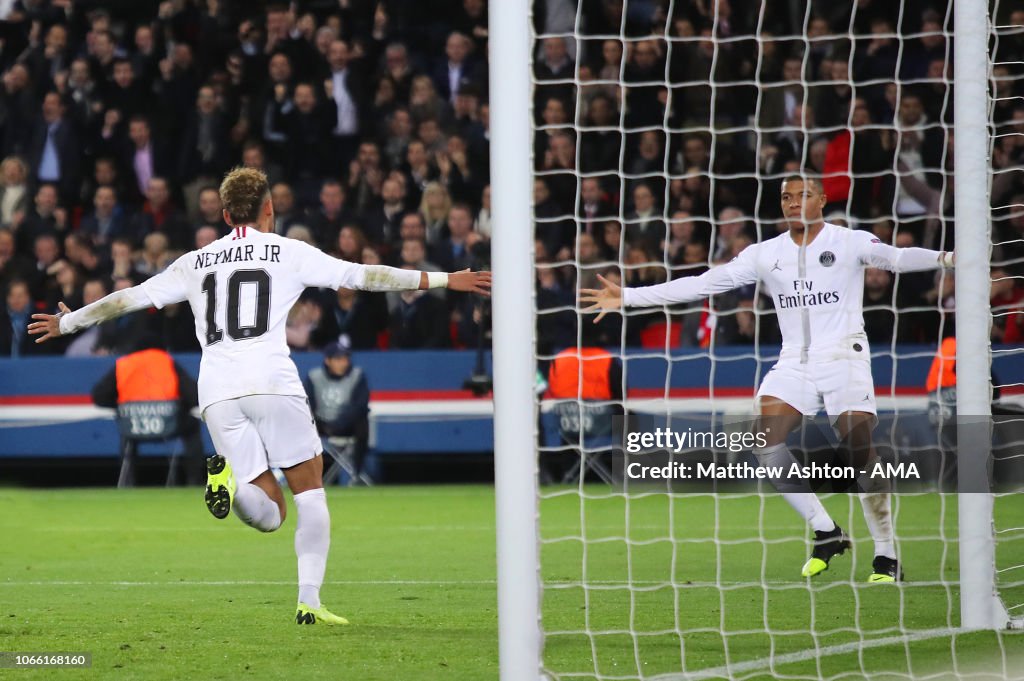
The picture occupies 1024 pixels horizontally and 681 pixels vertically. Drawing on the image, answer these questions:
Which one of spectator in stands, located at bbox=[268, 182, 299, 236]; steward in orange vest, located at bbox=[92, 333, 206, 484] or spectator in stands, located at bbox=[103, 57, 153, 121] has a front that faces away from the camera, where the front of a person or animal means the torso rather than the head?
the steward in orange vest

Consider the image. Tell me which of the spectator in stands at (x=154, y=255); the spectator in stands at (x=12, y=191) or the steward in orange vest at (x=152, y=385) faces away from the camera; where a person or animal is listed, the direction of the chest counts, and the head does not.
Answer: the steward in orange vest

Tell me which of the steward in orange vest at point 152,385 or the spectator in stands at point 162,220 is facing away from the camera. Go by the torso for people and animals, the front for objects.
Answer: the steward in orange vest

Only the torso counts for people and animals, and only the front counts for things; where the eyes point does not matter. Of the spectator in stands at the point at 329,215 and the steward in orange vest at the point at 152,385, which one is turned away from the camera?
the steward in orange vest

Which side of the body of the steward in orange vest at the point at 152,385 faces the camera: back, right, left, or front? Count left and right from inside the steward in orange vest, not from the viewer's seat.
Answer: back

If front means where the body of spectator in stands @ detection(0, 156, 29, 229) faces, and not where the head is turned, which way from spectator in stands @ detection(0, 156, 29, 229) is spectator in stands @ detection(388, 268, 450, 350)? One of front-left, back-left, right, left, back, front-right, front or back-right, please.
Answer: front-left

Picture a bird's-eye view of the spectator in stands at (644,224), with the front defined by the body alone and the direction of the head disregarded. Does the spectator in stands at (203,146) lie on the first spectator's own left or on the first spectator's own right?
on the first spectator's own right
